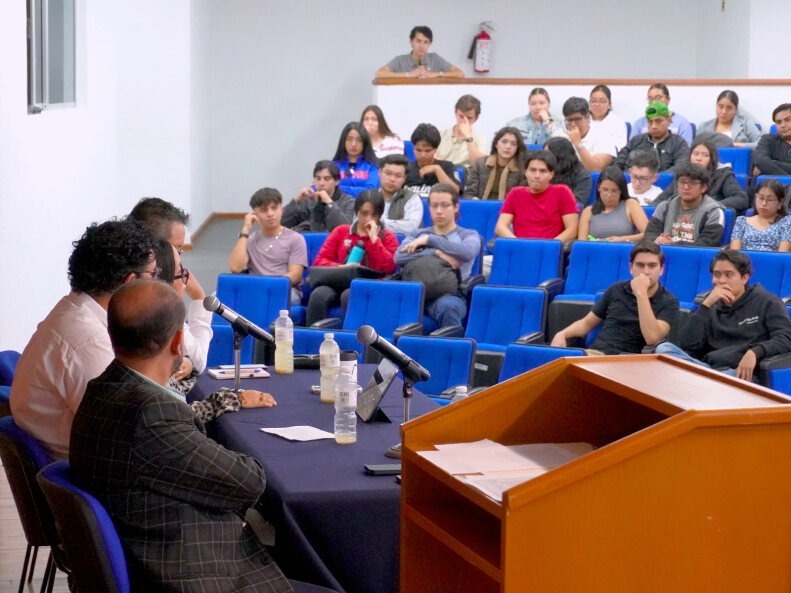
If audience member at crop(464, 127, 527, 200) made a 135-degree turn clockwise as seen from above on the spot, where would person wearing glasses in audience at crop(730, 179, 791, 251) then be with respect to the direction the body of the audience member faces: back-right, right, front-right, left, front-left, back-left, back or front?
back

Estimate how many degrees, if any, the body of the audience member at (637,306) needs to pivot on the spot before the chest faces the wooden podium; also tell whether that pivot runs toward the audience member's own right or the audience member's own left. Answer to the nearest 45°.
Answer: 0° — they already face it

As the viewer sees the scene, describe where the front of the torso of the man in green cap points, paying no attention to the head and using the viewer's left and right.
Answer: facing the viewer and to the left of the viewer

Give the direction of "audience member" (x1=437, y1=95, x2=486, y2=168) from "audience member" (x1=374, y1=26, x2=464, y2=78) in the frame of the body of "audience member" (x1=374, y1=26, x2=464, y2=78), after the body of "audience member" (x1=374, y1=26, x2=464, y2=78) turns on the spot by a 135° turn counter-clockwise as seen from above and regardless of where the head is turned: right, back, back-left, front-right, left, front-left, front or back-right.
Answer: back-right

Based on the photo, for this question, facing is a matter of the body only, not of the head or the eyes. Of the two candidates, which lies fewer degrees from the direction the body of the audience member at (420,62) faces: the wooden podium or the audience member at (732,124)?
the wooden podium

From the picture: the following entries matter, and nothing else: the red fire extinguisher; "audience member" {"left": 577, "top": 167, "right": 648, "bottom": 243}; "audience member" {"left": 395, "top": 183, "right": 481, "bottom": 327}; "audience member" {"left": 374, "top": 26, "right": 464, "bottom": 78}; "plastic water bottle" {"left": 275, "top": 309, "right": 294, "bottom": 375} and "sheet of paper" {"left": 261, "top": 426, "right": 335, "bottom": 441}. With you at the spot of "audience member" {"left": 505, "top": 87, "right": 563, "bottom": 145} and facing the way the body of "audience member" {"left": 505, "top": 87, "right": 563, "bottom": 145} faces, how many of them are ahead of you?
4

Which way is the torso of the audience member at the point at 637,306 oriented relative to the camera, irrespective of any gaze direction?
toward the camera

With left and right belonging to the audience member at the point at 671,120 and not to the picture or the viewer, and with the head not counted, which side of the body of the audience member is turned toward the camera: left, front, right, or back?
front

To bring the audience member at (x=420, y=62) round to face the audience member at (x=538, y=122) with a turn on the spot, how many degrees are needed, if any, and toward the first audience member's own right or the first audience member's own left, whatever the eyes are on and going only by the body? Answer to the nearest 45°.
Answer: approximately 45° to the first audience member's own left

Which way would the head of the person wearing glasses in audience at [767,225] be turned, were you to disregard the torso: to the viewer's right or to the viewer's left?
to the viewer's left

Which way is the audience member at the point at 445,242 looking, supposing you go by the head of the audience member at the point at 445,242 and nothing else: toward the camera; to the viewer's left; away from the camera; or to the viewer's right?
toward the camera

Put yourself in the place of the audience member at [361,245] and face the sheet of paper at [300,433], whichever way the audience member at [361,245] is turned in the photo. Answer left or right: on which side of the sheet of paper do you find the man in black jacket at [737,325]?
left

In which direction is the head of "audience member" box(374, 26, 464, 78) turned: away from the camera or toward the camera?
toward the camera

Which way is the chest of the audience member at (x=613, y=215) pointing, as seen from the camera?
toward the camera

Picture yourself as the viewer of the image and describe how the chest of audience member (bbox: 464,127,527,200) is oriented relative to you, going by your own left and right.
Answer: facing the viewer

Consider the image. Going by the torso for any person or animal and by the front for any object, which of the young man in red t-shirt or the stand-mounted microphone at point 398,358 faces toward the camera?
the young man in red t-shirt

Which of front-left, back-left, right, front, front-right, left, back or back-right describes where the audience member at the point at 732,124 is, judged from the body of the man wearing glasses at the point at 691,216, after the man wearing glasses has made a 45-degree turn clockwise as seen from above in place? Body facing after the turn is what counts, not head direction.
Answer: right
